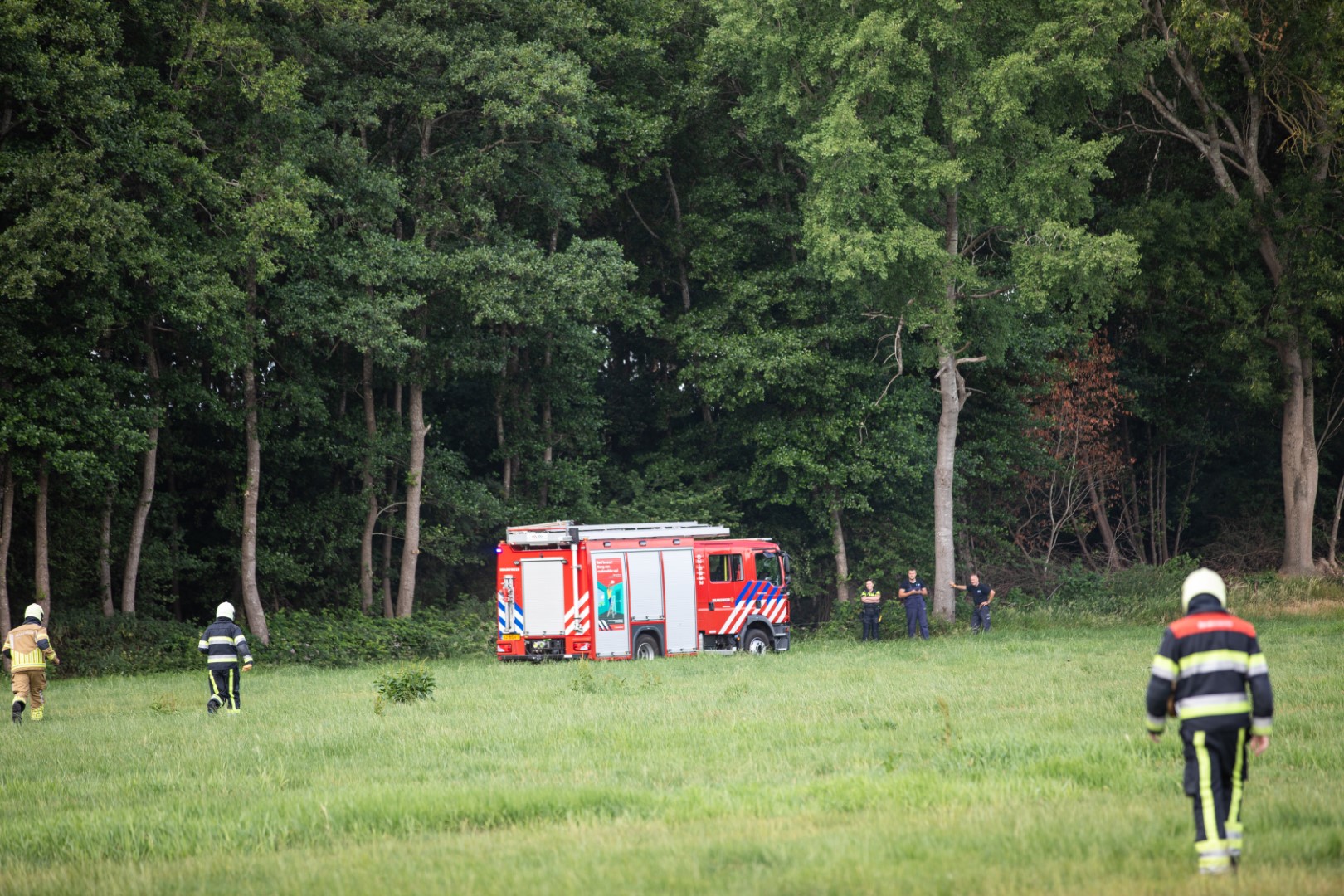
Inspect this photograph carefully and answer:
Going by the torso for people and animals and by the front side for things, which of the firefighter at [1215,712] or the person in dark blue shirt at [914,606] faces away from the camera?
the firefighter

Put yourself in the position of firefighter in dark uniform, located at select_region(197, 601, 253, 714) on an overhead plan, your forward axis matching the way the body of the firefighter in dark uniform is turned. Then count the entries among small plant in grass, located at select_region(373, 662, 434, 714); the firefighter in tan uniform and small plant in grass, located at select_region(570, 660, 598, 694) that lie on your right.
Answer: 2

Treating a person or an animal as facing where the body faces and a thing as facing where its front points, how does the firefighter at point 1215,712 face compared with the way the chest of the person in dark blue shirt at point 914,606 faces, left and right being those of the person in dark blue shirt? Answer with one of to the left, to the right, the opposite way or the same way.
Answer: the opposite way

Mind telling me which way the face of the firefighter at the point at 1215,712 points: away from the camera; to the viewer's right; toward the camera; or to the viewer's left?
away from the camera

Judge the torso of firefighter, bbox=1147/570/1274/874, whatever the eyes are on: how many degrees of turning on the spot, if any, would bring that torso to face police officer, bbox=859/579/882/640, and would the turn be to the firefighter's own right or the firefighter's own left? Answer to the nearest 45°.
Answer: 0° — they already face them

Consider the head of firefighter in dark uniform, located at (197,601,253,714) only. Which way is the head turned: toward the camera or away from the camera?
away from the camera

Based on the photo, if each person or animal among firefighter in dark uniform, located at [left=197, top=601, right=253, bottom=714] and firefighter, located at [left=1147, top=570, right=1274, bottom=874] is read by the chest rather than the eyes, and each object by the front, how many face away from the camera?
2

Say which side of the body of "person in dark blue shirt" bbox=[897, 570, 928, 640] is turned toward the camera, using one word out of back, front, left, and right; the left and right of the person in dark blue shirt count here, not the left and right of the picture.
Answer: front

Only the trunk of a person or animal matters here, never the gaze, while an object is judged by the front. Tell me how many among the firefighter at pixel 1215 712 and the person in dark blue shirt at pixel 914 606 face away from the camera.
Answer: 1

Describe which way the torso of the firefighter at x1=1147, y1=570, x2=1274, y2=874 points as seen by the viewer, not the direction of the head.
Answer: away from the camera

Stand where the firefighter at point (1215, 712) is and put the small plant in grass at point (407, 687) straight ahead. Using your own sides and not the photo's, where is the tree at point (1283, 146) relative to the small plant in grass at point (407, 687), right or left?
right

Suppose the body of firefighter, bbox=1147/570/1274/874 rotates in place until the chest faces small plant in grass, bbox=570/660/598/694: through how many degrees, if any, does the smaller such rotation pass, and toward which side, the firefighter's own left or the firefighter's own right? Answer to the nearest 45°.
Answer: approximately 45° to the firefighter's own left

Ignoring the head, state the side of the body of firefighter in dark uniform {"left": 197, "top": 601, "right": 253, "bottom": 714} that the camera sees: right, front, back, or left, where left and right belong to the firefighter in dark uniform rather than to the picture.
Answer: back
